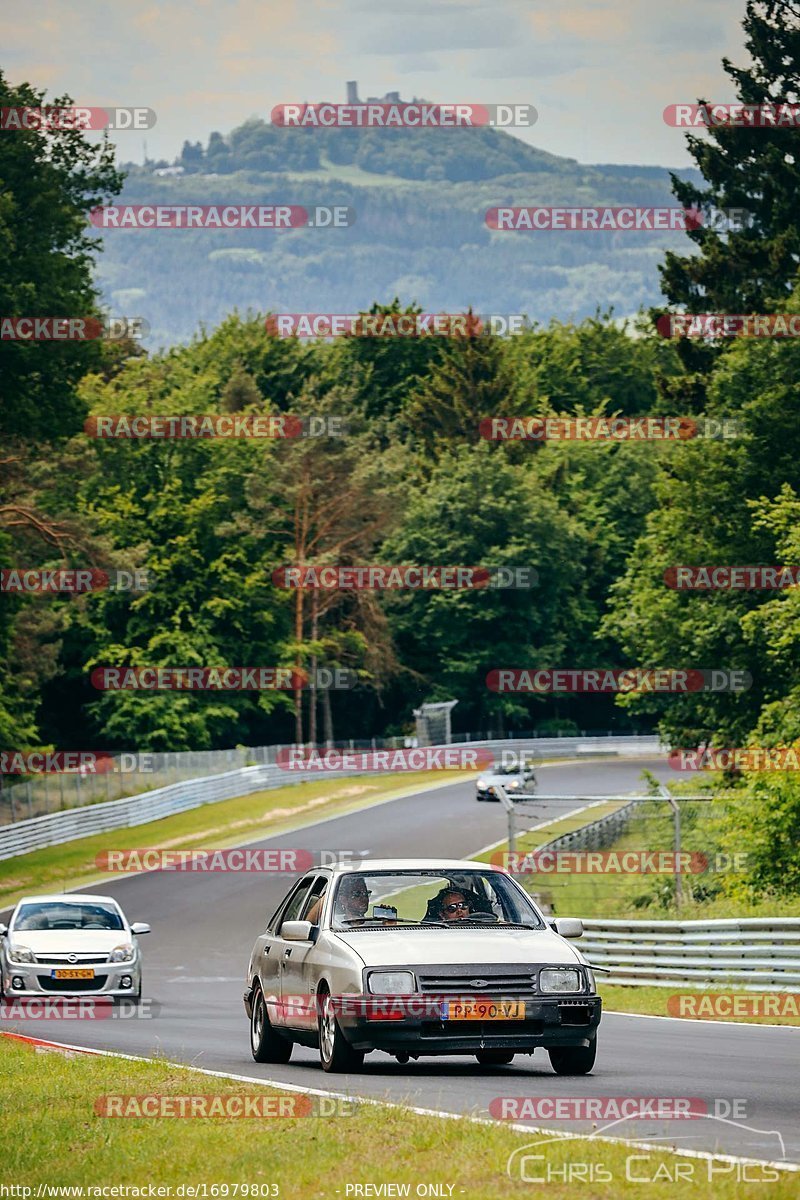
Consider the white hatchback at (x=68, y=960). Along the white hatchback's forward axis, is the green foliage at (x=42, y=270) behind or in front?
behind

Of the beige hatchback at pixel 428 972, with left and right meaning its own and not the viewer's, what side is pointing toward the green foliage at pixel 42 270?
back

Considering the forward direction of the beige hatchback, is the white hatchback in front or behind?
behind

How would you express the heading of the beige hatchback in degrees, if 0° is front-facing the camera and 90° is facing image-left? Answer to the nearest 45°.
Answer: approximately 0°

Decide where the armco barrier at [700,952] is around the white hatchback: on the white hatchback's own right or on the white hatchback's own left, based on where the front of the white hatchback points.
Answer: on the white hatchback's own left

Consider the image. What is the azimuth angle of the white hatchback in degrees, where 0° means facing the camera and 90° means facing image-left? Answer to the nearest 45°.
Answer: approximately 0°

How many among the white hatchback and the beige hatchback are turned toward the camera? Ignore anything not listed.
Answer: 2

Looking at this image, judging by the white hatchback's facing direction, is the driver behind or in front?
in front
